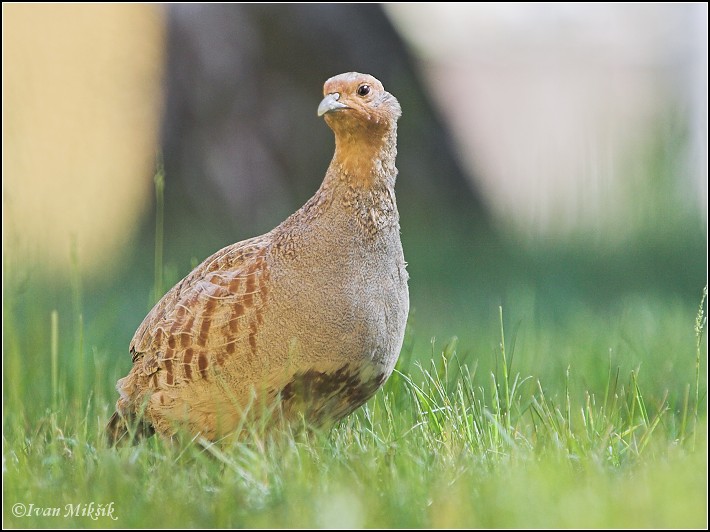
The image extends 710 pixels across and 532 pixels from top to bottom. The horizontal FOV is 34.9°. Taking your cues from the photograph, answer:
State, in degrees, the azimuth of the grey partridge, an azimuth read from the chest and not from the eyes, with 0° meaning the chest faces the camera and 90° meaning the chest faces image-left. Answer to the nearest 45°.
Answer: approximately 315°
